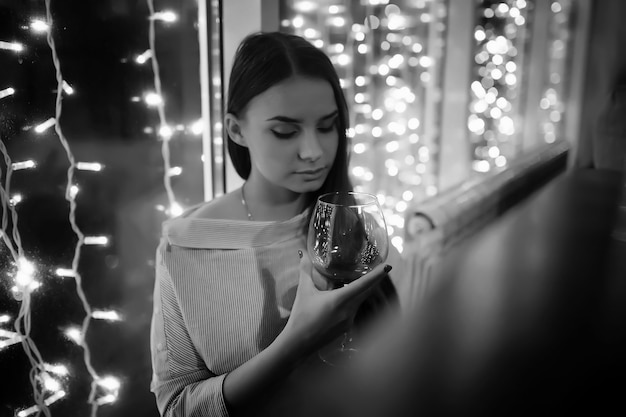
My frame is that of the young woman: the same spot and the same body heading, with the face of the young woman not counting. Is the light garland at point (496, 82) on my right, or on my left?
on my left

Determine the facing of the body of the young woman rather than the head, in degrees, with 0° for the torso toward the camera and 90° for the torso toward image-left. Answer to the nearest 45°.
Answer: approximately 315°

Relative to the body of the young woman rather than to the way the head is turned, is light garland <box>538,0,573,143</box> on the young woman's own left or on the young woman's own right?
on the young woman's own left

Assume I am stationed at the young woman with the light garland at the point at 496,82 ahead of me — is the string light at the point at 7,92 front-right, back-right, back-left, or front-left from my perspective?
back-left

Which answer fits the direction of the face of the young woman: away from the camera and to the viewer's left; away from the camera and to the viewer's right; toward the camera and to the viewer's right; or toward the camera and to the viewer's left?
toward the camera and to the viewer's right
